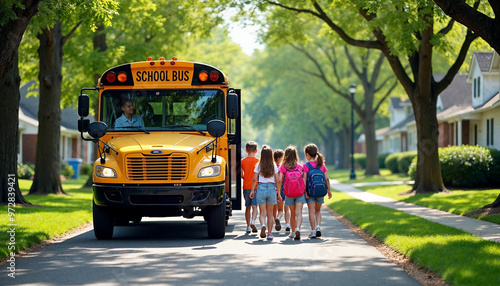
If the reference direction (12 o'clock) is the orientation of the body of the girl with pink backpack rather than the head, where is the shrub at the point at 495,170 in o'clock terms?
The shrub is roughly at 1 o'clock from the girl with pink backpack.

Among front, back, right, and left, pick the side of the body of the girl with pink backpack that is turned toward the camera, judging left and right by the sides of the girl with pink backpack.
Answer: back

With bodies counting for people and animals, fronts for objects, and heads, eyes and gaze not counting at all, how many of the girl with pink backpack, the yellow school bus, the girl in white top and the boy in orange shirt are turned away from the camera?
3

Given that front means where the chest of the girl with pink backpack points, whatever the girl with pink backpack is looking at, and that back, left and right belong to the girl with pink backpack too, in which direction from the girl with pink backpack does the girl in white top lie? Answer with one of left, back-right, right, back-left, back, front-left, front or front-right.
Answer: left

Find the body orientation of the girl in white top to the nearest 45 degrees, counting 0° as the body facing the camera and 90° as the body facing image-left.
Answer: approximately 180°

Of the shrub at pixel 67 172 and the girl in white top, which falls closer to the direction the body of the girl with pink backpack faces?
the shrub

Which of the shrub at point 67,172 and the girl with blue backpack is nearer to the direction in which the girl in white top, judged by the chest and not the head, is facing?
the shrub

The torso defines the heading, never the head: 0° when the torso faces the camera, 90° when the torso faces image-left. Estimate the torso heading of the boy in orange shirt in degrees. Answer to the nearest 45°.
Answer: approximately 180°

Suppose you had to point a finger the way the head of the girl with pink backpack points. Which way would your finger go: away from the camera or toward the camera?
away from the camera

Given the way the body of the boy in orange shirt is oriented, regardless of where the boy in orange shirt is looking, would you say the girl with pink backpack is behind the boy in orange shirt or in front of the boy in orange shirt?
behind

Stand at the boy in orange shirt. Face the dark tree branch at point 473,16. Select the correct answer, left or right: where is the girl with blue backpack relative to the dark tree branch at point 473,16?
right

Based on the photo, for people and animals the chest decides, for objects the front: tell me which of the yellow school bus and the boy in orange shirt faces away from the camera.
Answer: the boy in orange shirt
